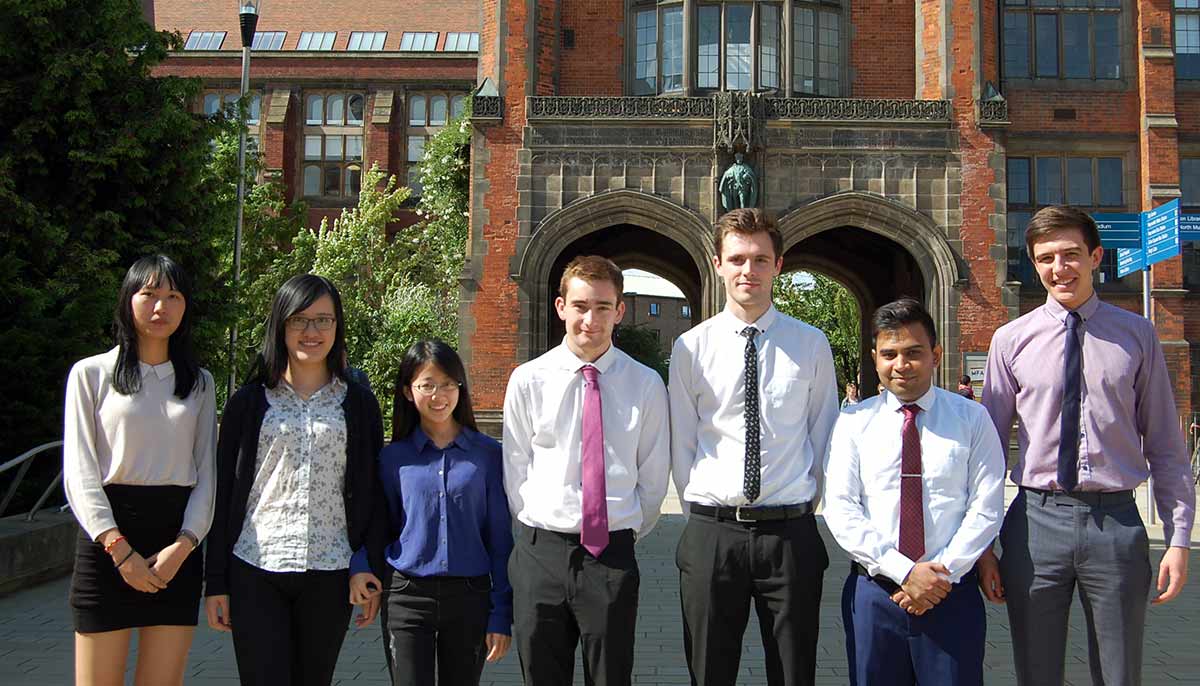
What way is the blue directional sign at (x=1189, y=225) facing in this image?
toward the camera

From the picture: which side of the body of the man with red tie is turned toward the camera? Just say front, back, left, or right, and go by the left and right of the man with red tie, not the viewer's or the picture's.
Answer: front

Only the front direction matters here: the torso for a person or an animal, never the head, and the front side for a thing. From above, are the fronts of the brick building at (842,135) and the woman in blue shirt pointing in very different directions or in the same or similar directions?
same or similar directions

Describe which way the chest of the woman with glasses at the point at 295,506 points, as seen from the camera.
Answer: toward the camera

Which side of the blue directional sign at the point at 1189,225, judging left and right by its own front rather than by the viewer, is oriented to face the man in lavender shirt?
front

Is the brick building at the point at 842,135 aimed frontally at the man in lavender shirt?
yes

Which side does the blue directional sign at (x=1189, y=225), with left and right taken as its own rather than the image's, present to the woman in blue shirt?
front

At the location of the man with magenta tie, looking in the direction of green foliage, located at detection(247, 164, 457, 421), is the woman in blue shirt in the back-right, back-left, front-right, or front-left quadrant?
front-left

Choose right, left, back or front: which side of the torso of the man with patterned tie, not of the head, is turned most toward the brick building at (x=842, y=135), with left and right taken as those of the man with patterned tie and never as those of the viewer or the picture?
back

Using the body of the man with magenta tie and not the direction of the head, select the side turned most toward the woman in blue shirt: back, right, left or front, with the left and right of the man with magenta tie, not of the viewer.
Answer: right

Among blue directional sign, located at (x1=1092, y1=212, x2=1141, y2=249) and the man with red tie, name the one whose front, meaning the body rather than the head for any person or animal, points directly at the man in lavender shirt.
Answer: the blue directional sign

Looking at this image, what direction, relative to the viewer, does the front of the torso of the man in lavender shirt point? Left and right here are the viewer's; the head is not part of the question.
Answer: facing the viewer
